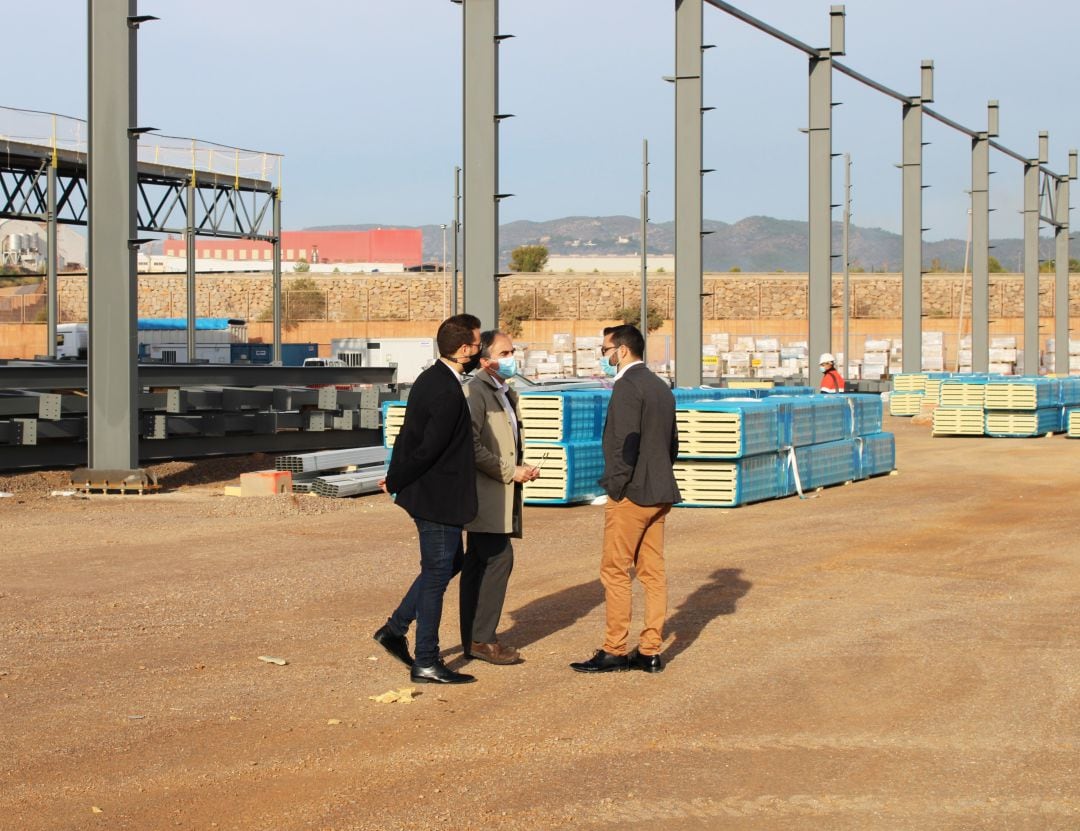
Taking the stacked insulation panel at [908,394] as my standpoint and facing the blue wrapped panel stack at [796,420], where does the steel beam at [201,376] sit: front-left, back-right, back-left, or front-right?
front-right

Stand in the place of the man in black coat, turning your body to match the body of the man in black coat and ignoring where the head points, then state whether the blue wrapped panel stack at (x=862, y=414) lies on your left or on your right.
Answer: on your left

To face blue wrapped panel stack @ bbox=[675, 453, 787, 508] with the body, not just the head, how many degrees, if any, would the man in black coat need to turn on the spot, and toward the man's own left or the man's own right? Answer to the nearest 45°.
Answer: approximately 90° to the man's own left

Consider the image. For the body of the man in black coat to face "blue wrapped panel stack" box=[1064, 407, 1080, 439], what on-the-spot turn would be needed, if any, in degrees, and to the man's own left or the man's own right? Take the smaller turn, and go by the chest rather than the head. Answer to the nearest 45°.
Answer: approximately 45° to the man's own left

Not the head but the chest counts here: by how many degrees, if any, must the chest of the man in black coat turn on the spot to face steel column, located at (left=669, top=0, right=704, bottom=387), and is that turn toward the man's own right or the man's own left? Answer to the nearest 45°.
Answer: approximately 90° to the man's own left

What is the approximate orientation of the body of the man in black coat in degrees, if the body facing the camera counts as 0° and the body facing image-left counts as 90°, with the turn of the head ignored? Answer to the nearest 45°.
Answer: approximately 270°

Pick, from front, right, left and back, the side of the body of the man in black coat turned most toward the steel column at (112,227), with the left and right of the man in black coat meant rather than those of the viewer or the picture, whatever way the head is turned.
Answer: left
